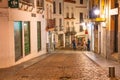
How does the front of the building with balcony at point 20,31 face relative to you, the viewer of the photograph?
facing the viewer and to the right of the viewer
